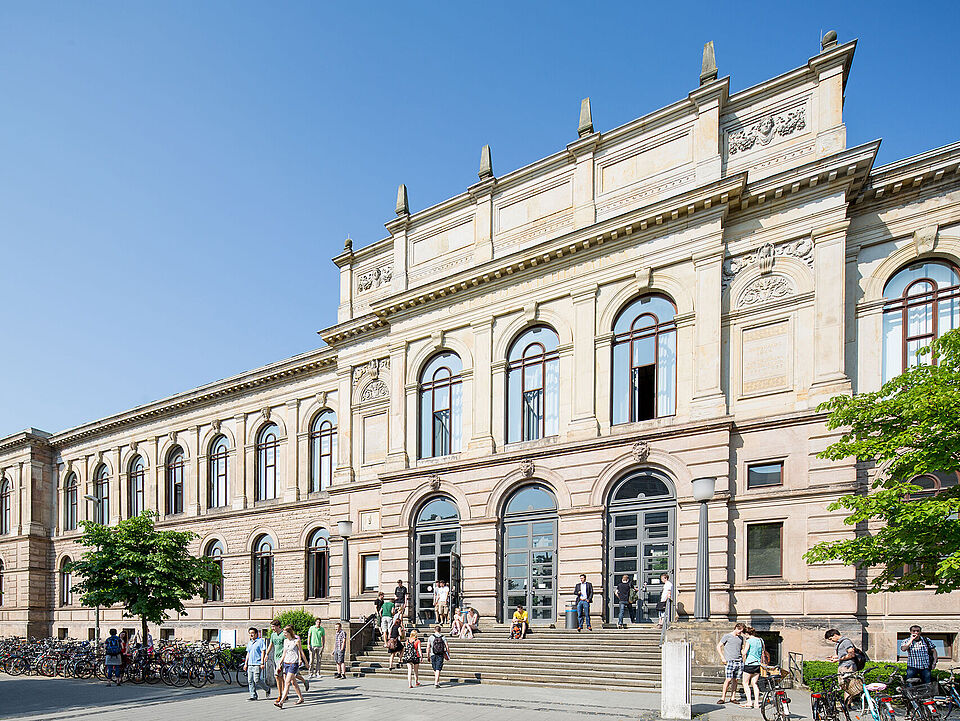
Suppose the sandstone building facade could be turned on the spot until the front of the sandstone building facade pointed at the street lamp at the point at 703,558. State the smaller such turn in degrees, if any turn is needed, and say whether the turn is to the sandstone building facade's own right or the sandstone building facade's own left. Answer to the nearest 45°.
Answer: approximately 45° to the sandstone building facade's own left
